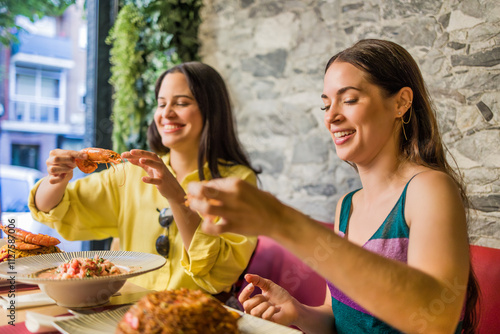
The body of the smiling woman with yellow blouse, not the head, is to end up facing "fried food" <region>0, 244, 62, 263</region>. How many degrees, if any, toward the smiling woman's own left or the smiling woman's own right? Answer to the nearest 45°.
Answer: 0° — they already face it

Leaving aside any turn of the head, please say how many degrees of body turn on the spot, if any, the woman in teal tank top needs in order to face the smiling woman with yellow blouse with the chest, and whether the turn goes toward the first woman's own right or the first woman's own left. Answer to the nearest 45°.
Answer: approximately 90° to the first woman's own right

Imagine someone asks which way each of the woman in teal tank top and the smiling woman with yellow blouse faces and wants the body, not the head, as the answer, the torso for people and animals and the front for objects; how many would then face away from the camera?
0

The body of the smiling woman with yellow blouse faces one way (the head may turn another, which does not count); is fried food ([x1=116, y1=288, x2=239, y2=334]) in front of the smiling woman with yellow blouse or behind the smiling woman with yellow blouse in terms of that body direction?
in front

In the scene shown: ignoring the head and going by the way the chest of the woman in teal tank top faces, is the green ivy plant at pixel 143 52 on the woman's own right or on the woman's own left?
on the woman's own right

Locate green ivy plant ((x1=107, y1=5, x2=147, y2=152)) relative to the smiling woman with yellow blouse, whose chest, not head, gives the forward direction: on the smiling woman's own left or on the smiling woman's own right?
on the smiling woman's own right

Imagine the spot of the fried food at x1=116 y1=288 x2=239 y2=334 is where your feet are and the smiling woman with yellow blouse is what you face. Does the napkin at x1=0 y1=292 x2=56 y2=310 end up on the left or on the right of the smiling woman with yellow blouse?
left

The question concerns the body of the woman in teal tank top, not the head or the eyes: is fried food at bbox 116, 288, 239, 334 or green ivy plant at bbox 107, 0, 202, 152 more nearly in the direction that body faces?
the fried food

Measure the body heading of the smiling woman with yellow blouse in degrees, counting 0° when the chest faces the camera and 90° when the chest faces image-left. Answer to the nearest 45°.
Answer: approximately 45°

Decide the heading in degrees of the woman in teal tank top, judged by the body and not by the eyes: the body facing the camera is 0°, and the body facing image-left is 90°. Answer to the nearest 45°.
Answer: approximately 45°

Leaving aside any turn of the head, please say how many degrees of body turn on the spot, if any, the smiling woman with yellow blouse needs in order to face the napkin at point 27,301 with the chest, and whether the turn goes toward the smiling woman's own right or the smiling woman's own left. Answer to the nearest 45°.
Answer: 0° — they already face it

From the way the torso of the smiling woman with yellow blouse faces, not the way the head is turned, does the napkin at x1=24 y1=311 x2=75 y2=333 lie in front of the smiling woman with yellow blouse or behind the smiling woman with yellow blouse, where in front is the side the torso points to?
in front

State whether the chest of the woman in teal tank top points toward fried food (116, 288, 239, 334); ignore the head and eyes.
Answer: yes
